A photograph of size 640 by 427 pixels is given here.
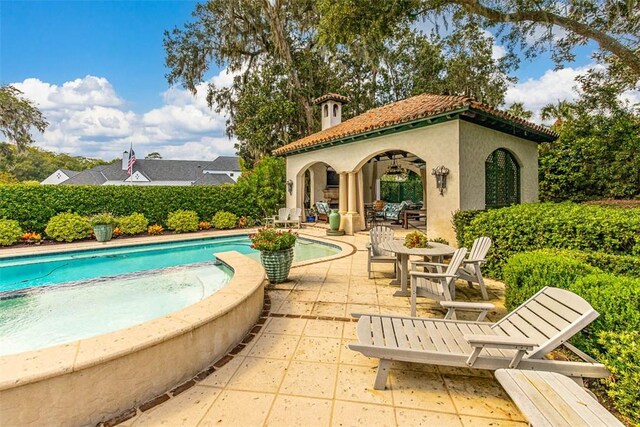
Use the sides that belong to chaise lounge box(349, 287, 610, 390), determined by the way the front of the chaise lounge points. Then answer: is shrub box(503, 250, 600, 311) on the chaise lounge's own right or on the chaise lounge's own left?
on the chaise lounge's own right

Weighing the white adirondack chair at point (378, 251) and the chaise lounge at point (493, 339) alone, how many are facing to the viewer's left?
1

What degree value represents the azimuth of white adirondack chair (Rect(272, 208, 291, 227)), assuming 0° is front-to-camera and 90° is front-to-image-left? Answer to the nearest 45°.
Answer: approximately 45°

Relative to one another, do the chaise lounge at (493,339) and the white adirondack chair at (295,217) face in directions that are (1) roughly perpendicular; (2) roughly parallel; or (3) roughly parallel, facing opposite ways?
roughly perpendicular

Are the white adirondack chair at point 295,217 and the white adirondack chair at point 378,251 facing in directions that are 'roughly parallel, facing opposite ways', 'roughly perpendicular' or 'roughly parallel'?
roughly perpendicular

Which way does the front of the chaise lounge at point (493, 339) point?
to the viewer's left

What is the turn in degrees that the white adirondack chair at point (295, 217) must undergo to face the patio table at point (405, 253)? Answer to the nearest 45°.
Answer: approximately 45° to its left
